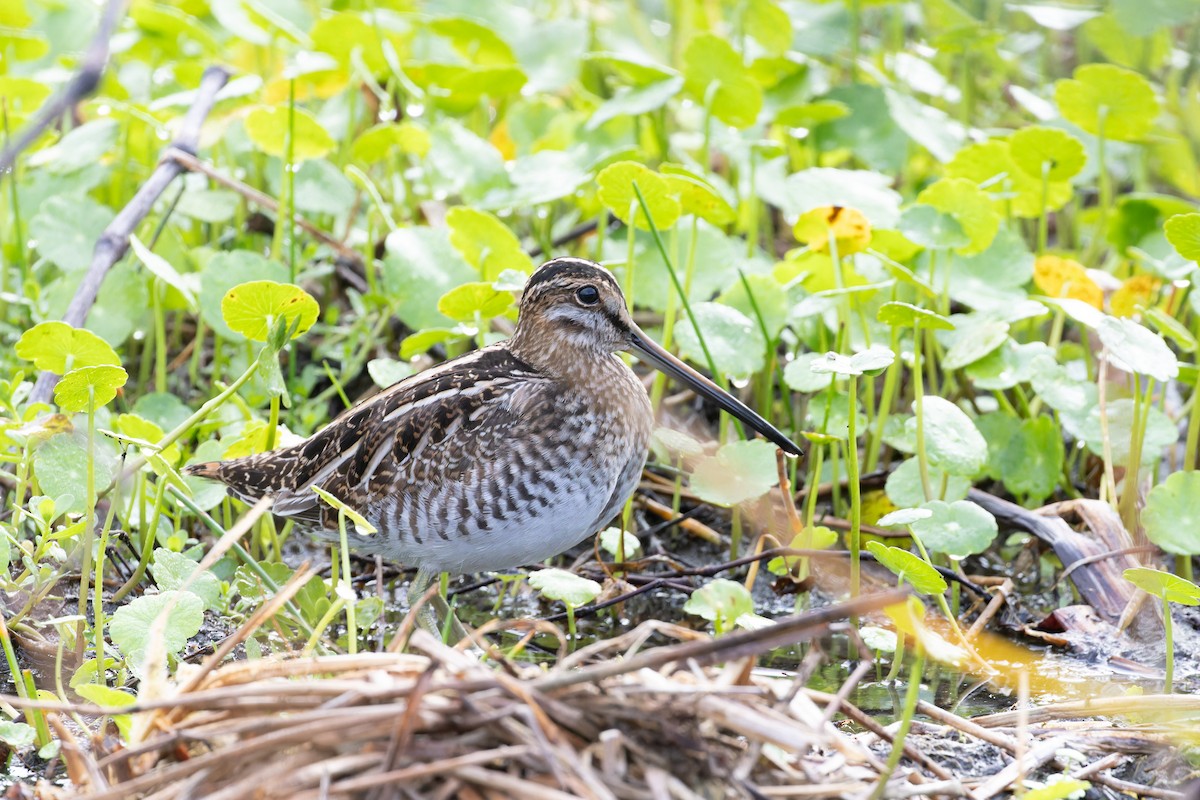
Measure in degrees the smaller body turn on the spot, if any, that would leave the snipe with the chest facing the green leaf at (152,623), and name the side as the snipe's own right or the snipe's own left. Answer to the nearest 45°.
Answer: approximately 135° to the snipe's own right

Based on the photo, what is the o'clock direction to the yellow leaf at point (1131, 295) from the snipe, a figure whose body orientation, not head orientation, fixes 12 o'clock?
The yellow leaf is roughly at 11 o'clock from the snipe.

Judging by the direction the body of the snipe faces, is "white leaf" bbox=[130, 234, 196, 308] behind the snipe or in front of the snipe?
behind

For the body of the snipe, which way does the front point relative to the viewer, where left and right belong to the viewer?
facing to the right of the viewer

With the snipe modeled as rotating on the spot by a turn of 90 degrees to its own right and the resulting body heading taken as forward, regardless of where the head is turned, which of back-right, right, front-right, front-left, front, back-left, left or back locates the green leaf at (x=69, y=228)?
back-right

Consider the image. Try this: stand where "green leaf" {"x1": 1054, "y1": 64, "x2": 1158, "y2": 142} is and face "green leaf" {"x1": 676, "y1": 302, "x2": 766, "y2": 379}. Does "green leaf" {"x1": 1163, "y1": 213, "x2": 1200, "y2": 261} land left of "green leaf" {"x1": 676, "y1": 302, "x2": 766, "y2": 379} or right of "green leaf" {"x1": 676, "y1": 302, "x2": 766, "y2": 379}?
left

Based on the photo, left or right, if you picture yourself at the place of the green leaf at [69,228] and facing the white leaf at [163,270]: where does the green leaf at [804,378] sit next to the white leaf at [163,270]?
left

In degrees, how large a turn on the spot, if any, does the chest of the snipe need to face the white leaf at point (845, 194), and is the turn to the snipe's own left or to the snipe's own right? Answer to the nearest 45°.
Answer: approximately 45° to the snipe's own left

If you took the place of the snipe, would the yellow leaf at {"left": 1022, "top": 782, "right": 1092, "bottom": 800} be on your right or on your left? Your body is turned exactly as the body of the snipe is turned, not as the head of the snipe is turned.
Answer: on your right

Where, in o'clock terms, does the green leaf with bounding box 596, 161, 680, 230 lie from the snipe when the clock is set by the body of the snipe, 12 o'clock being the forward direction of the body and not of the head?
The green leaf is roughly at 10 o'clock from the snipe.

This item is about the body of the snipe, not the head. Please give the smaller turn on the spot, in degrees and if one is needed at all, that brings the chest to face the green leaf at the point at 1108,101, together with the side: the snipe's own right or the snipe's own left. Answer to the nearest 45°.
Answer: approximately 45° to the snipe's own left

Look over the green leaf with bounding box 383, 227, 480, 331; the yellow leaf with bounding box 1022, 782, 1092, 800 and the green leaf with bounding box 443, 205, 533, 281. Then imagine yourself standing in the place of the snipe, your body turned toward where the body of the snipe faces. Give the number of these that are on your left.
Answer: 2

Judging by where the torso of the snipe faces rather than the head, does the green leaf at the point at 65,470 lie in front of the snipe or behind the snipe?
behind
